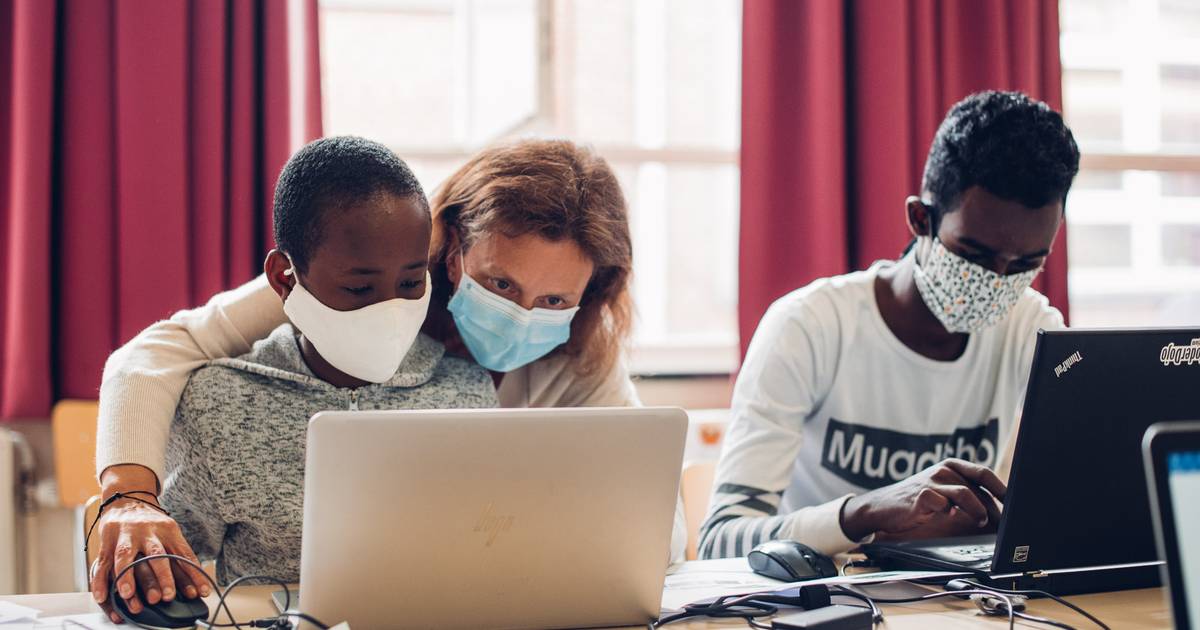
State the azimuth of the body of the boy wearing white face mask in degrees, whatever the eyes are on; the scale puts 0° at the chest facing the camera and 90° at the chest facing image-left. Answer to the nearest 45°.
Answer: approximately 315°

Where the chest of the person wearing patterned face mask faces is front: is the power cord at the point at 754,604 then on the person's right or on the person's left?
on the person's right

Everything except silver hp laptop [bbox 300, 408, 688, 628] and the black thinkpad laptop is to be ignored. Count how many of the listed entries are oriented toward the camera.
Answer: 0

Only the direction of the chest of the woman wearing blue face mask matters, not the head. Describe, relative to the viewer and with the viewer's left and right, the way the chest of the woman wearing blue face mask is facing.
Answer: facing the viewer

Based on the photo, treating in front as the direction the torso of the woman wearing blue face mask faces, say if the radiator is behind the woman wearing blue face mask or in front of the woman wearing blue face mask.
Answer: behind

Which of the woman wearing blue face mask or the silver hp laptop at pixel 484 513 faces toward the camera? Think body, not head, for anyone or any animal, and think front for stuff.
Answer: the woman wearing blue face mask

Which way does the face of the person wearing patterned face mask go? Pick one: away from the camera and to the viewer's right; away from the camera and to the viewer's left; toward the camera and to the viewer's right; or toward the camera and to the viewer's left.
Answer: toward the camera and to the viewer's right

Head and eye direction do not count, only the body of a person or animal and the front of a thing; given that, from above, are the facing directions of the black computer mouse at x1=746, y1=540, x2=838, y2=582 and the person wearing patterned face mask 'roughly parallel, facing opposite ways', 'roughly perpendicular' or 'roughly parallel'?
roughly parallel

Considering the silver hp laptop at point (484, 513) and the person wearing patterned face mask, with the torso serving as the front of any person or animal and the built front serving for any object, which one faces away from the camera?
the silver hp laptop

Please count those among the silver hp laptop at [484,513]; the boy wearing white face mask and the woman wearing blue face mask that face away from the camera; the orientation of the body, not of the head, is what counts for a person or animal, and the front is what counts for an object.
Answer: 1

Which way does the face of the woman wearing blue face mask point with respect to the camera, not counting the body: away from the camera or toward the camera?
toward the camera

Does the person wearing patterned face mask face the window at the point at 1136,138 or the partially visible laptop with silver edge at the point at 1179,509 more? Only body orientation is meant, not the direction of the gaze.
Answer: the partially visible laptop with silver edge

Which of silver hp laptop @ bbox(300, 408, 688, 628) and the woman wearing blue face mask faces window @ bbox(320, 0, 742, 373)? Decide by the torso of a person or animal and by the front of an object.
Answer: the silver hp laptop

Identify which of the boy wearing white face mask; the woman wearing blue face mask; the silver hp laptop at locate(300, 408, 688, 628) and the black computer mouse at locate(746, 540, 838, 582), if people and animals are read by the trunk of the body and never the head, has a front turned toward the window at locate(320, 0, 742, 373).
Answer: the silver hp laptop

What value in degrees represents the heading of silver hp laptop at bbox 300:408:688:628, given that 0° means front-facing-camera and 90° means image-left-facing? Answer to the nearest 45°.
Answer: approximately 180°
